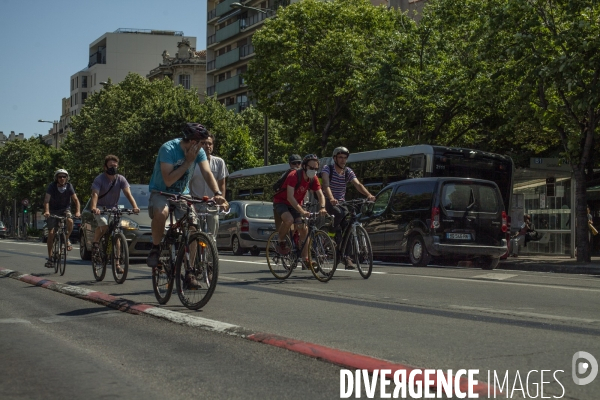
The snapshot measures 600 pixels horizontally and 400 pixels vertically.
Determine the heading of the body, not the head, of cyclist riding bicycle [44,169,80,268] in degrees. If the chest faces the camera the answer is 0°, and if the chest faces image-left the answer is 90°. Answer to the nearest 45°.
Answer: approximately 0°

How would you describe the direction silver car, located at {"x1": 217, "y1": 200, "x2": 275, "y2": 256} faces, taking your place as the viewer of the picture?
facing away from the viewer and to the left of the viewer
